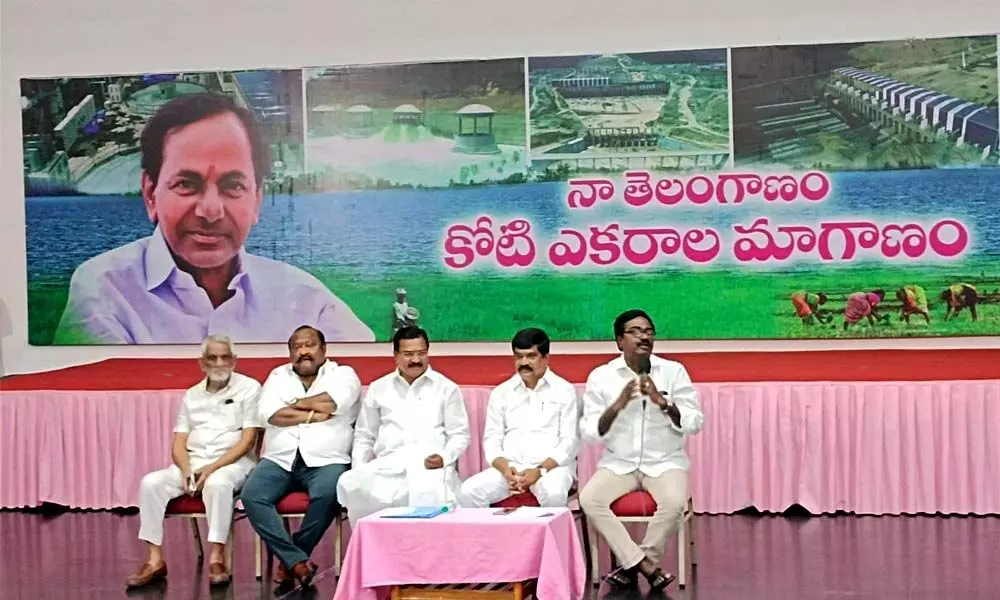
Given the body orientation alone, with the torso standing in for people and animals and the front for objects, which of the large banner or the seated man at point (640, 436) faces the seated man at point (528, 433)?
the large banner

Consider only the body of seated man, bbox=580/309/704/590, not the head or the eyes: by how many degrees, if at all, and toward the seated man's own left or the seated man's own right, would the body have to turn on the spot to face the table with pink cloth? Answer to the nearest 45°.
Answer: approximately 45° to the seated man's own right

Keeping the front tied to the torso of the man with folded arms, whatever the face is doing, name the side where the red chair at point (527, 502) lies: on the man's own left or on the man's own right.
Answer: on the man's own left

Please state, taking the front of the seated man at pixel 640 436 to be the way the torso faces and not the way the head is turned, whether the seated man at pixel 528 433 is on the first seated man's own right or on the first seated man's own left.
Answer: on the first seated man's own right
